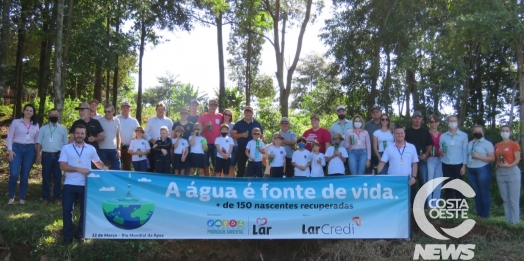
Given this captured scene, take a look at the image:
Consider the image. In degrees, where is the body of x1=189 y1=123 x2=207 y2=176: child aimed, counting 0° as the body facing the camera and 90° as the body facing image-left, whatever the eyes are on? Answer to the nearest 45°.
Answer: approximately 0°

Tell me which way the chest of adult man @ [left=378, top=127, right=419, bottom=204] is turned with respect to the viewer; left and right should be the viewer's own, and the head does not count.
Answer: facing the viewer

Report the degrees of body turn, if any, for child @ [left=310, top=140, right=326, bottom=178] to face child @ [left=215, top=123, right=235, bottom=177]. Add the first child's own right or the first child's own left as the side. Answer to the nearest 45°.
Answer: approximately 90° to the first child's own right

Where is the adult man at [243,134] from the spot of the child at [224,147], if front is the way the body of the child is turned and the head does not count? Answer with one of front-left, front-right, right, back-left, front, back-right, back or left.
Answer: back-left

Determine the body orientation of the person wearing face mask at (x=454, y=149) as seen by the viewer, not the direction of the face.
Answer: toward the camera

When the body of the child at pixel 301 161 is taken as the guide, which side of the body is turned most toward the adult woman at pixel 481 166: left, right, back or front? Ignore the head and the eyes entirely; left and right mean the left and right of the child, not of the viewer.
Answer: left

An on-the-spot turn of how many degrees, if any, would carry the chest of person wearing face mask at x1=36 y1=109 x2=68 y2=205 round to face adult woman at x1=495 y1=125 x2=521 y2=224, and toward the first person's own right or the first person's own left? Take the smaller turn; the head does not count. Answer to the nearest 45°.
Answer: approximately 45° to the first person's own left

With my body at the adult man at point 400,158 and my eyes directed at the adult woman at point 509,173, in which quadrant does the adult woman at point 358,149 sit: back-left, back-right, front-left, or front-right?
back-left

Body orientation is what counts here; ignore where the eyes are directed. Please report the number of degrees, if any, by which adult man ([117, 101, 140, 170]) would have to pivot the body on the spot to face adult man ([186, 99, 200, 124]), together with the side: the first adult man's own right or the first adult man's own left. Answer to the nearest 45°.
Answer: approximately 90° to the first adult man's own left

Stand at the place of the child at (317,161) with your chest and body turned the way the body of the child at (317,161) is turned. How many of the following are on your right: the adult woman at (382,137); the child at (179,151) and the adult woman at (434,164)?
1

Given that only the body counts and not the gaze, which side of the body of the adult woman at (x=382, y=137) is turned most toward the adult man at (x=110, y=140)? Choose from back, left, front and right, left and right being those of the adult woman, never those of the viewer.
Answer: right

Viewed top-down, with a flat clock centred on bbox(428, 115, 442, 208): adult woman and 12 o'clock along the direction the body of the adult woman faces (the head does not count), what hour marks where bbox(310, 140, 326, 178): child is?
The child is roughly at 2 o'clock from the adult woman.

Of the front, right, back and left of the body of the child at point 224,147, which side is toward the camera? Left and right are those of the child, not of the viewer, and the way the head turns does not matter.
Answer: front

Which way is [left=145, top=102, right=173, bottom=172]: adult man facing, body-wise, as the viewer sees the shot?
toward the camera

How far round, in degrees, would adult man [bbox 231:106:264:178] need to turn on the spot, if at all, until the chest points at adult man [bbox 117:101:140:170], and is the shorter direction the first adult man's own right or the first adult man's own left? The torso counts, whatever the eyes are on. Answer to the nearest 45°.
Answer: approximately 90° to the first adult man's own right

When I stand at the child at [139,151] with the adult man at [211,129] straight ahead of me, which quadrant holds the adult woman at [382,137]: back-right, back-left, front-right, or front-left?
front-right
